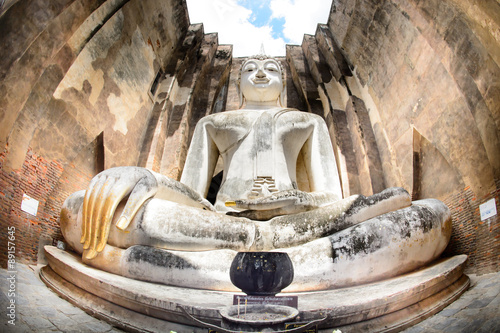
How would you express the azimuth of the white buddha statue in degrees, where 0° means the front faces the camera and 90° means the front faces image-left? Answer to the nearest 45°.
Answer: approximately 0°

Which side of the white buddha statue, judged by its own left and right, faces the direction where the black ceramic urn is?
front
